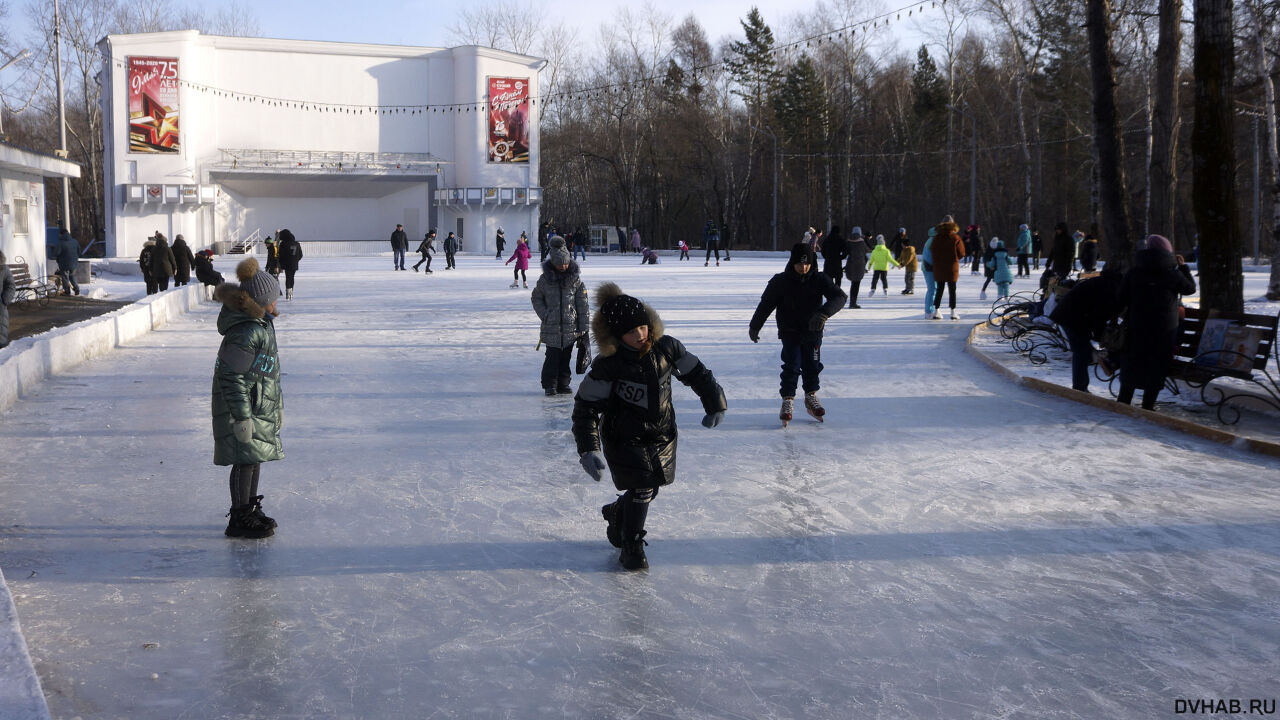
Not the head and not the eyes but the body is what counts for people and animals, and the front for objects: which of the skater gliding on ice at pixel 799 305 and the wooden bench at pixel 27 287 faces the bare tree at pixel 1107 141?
the wooden bench

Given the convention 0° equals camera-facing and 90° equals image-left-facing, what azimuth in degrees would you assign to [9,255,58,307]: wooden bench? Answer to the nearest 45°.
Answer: approximately 315°

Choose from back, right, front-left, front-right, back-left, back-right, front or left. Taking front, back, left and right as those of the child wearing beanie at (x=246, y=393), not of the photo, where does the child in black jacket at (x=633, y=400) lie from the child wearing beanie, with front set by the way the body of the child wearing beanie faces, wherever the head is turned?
front-right

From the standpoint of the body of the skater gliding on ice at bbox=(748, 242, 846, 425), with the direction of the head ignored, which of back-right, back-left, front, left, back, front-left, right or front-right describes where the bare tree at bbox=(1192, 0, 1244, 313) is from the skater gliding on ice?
back-left

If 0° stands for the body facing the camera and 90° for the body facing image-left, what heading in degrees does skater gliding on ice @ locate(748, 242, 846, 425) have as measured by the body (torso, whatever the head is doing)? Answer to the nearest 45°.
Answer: approximately 0°

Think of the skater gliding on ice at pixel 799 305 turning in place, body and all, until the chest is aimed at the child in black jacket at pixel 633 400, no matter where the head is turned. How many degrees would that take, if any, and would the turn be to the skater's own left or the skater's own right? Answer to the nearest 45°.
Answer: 0° — they already face them

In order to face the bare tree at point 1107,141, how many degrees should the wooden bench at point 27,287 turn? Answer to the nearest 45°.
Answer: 0° — it already faces it

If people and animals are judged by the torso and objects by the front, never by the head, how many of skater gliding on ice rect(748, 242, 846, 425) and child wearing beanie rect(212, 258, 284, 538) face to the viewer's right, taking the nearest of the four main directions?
1

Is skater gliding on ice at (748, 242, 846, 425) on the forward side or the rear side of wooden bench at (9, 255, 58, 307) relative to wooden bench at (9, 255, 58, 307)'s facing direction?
on the forward side

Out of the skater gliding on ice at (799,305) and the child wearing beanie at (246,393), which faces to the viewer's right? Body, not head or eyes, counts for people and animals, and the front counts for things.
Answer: the child wearing beanie

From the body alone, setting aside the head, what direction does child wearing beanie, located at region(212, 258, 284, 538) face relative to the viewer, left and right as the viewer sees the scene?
facing to the right of the viewer

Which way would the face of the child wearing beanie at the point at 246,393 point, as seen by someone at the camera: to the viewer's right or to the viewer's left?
to the viewer's right

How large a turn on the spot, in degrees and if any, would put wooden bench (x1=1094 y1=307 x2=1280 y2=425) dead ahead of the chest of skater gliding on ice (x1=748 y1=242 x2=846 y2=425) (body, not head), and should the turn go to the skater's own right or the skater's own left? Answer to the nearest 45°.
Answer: approximately 90° to the skater's own left
